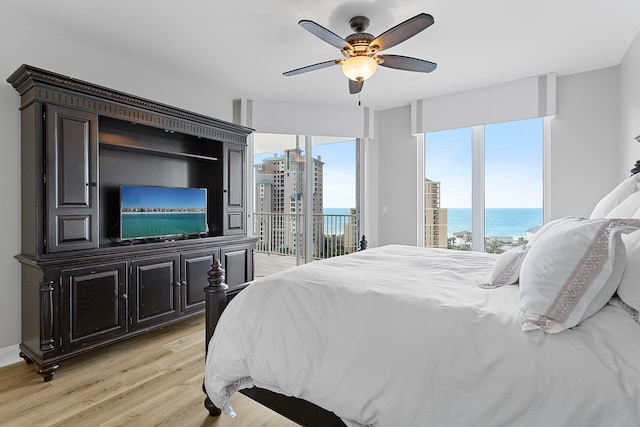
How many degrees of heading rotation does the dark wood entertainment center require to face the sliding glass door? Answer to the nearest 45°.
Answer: approximately 90° to its left

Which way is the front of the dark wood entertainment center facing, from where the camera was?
facing the viewer and to the right of the viewer

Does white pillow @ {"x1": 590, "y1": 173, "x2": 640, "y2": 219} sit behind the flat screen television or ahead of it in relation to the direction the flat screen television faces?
ahead

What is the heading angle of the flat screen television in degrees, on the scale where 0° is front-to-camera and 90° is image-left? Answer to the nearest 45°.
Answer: approximately 315°

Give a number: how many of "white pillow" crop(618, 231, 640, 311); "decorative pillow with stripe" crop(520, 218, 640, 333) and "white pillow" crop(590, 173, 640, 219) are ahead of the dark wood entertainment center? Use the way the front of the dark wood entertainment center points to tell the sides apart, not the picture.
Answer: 3

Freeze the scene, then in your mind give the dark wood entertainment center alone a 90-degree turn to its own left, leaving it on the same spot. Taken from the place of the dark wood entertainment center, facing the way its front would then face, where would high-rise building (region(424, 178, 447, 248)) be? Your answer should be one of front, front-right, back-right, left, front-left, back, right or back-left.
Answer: front-right

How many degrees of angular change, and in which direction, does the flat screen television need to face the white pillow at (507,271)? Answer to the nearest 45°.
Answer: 0° — it already faces it

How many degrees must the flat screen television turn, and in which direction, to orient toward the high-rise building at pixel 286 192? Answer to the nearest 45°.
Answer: approximately 90° to its left

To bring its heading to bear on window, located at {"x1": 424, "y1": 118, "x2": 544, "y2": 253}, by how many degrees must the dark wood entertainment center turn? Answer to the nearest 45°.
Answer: approximately 45° to its left

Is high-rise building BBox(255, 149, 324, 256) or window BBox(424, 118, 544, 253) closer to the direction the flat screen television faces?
the window

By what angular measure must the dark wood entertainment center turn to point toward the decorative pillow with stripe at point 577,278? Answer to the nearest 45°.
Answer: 0° — it already faces it

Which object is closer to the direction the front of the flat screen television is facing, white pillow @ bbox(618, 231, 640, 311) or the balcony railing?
the white pillow

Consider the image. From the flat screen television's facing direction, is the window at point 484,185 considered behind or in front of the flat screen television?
in front
